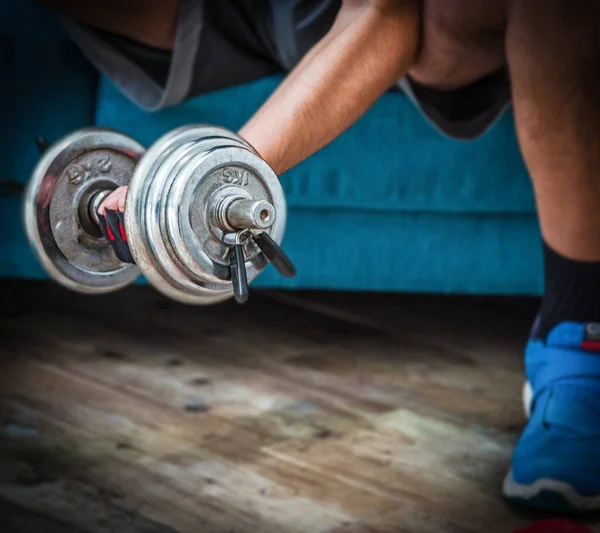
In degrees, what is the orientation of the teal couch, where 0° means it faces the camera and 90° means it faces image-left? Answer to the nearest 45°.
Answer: approximately 0°
